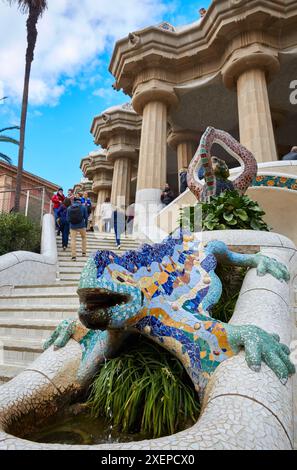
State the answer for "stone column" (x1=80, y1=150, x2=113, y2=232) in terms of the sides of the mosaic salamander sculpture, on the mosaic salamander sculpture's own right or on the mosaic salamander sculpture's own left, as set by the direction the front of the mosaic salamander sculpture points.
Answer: on the mosaic salamander sculpture's own right

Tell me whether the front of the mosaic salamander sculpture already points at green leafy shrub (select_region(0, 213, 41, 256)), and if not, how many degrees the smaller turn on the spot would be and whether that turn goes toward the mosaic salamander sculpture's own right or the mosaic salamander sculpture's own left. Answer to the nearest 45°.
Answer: approximately 90° to the mosaic salamander sculpture's own right

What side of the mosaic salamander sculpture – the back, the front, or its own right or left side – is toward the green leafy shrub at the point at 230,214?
back

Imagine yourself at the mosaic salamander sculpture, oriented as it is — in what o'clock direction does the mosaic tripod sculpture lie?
The mosaic tripod sculpture is roughly at 5 o'clock from the mosaic salamander sculpture.

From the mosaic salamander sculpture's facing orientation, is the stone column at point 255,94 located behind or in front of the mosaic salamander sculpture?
behind

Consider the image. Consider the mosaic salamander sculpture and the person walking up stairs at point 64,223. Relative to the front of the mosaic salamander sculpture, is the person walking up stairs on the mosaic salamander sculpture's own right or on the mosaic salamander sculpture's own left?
on the mosaic salamander sculpture's own right

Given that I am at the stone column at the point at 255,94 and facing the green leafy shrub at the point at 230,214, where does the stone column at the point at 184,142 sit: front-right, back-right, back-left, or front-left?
back-right

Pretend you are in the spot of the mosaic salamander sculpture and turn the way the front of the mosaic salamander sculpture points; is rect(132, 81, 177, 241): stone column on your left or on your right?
on your right

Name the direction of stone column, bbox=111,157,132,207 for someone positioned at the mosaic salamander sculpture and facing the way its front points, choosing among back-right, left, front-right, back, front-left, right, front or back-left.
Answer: back-right

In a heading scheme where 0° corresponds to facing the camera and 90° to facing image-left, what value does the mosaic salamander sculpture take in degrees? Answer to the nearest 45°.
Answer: approximately 45°
